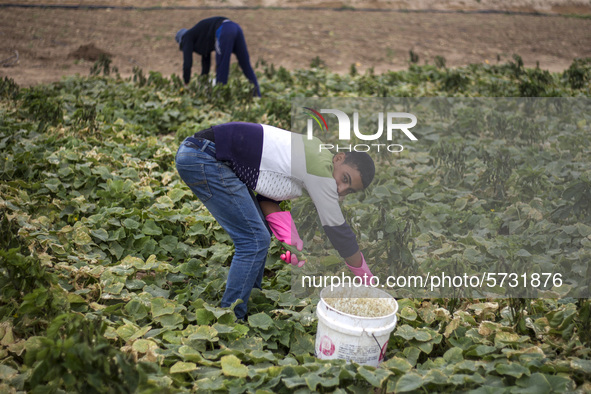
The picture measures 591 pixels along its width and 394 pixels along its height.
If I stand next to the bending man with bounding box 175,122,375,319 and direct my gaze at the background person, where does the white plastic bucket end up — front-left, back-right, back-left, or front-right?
back-right

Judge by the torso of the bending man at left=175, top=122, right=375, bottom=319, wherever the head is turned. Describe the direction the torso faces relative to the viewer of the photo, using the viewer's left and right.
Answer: facing to the right of the viewer

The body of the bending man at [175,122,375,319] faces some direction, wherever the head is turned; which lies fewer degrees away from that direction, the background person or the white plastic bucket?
the white plastic bucket

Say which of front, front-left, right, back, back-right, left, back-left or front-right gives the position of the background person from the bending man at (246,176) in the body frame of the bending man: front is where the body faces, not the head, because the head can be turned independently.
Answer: left

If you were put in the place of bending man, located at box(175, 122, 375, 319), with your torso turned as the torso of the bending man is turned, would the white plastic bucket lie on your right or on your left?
on your right
